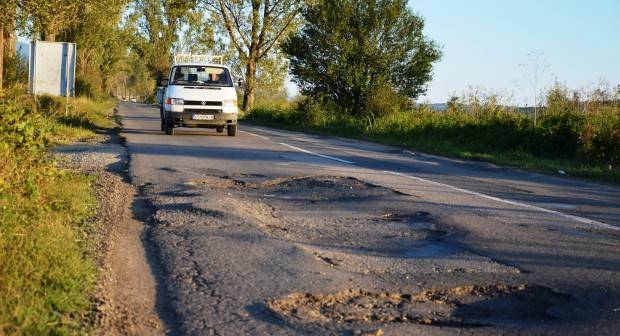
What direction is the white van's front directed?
toward the camera

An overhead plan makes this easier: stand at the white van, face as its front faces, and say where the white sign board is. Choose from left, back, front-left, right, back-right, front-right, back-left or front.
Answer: back-right

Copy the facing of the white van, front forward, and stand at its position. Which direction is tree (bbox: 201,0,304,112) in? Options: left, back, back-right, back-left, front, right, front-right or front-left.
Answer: back

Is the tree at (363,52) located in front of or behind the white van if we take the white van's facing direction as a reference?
behind
